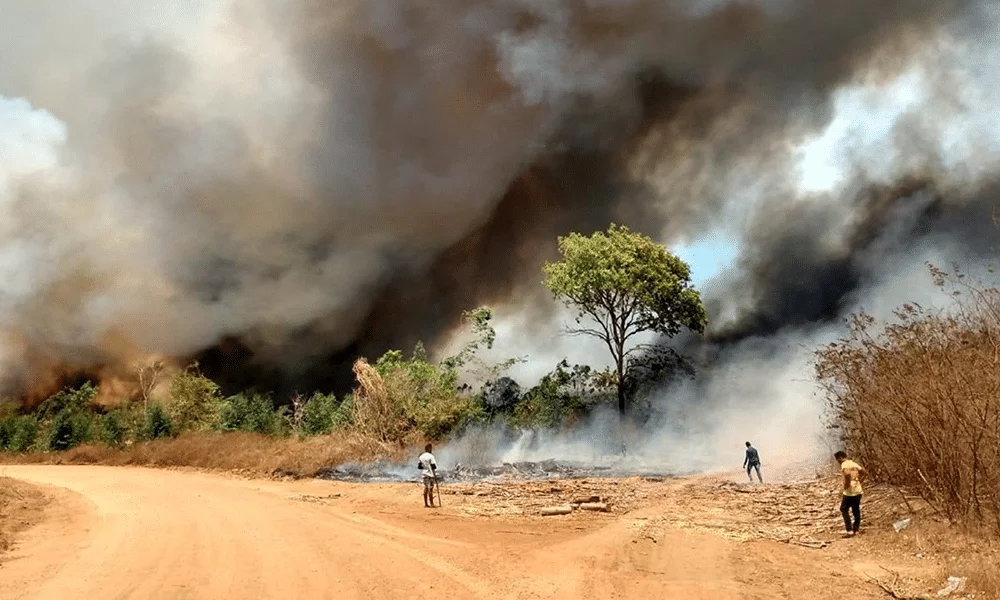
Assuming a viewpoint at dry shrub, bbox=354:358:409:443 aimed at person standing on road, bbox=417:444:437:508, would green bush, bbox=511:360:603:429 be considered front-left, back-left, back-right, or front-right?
back-left

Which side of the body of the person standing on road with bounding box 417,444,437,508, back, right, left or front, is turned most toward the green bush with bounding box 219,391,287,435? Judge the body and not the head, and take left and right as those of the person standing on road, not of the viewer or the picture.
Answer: front

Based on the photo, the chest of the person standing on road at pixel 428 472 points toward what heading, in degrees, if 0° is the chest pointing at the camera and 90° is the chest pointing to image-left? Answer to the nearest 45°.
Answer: approximately 180°

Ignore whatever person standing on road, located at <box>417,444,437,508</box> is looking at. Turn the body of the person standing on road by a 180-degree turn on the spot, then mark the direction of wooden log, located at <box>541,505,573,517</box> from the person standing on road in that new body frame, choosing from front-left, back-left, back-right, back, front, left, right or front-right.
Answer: front-left

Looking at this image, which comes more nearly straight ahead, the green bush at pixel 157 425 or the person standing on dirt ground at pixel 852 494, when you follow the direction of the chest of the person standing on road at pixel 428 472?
the green bush

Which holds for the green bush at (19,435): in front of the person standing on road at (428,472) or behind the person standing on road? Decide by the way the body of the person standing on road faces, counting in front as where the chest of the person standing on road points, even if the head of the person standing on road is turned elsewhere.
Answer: in front

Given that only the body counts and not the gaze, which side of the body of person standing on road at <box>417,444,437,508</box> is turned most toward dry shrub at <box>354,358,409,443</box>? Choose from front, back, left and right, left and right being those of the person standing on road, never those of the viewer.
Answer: front

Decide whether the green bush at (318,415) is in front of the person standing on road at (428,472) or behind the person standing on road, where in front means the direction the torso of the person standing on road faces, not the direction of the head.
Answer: in front

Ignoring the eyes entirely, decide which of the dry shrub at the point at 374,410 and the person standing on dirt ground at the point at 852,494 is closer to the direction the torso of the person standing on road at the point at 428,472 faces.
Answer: the dry shrub
